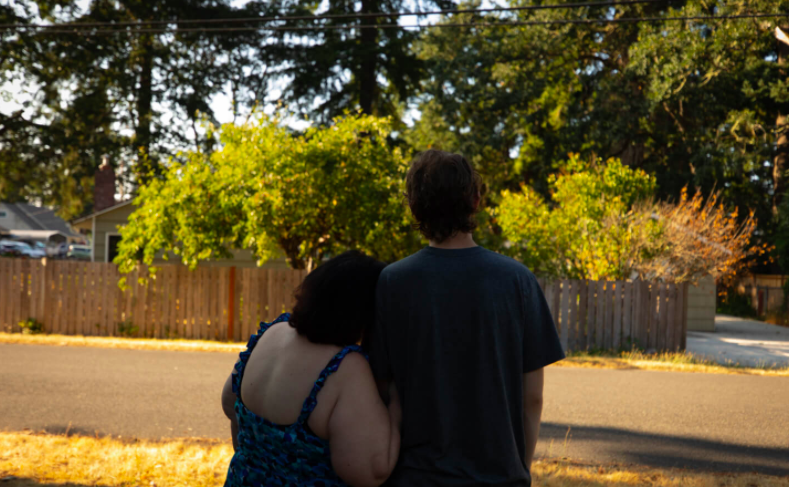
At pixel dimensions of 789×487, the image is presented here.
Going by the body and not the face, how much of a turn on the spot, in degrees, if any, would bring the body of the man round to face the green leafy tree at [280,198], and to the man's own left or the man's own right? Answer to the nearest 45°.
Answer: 0° — they already face it

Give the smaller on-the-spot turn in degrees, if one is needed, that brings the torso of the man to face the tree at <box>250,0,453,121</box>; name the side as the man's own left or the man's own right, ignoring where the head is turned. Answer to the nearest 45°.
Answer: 0° — they already face it

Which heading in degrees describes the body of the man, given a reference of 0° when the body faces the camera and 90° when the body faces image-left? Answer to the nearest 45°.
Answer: approximately 180°

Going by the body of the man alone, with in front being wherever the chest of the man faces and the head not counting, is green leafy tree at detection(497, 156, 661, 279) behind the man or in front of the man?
in front

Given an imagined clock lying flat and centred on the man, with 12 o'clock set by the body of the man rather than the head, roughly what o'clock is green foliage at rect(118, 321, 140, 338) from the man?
The green foliage is roughly at 11 o'clock from the man.

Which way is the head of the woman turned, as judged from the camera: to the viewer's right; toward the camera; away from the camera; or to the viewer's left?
away from the camera

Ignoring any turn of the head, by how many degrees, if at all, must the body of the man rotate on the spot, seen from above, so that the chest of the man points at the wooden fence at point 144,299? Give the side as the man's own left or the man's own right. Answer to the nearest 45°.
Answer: approximately 45° to the man's own left

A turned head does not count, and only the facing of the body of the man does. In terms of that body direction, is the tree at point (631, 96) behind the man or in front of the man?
in front

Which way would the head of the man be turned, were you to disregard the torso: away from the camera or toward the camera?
away from the camera

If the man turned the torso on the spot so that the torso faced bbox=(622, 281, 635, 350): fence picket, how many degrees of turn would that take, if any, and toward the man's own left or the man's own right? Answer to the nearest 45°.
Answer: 0° — they already face it

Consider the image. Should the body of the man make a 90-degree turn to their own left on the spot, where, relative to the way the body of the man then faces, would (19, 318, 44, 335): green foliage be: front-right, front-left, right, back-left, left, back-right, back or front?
front-right
